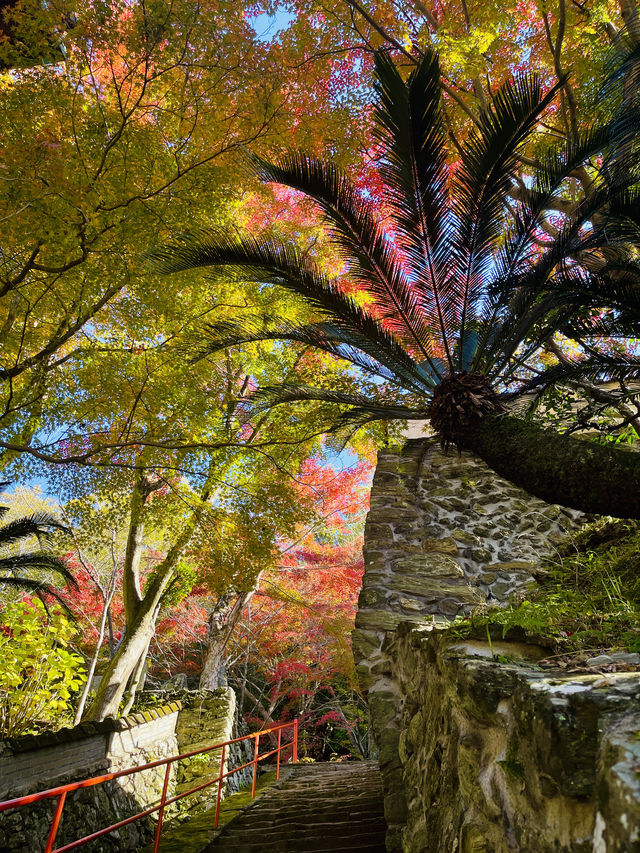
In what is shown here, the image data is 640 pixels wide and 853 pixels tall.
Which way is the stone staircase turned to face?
toward the camera

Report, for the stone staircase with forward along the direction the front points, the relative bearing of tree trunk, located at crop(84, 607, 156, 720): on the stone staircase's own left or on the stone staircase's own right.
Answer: on the stone staircase's own right

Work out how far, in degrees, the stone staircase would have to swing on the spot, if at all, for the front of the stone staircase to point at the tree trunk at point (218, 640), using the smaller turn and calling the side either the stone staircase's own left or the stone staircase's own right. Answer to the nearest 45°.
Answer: approximately 180°

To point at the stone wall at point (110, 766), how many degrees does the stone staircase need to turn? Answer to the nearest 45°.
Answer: approximately 135° to its right
